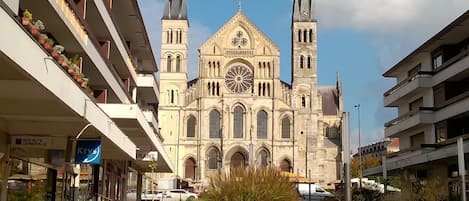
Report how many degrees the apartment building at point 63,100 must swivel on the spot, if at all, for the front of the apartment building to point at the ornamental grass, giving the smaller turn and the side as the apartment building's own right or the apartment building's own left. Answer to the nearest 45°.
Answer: approximately 45° to the apartment building's own left

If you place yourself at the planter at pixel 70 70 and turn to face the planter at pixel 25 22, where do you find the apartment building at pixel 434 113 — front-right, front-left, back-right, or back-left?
back-left

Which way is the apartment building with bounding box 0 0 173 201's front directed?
to the viewer's right

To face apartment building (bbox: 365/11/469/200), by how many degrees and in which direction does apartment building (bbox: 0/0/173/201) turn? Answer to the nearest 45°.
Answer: approximately 45° to its left

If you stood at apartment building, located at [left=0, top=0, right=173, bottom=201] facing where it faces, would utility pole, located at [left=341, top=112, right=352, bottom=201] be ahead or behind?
ahead
